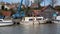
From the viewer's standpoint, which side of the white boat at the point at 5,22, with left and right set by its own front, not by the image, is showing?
right
